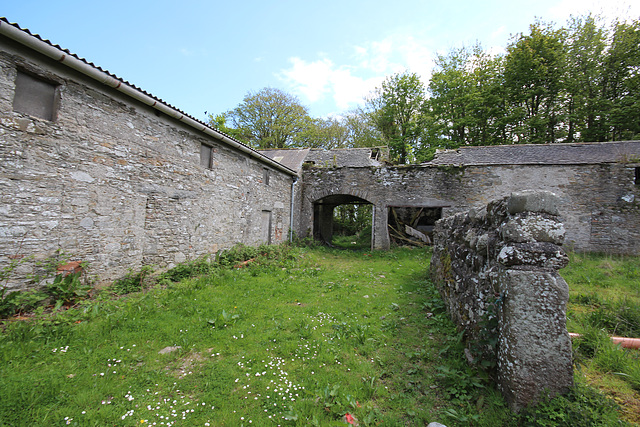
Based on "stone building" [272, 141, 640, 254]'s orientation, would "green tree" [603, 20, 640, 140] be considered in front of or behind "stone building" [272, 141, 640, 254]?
behind

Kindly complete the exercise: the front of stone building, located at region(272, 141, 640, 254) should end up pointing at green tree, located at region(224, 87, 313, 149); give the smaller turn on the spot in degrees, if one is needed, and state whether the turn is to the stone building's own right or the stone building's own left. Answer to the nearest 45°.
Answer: approximately 90° to the stone building's own right

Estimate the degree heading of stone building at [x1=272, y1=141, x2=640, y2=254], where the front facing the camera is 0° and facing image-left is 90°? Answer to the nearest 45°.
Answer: approximately 0°

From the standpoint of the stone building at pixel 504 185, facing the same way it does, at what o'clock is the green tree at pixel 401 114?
The green tree is roughly at 5 o'clock from the stone building.

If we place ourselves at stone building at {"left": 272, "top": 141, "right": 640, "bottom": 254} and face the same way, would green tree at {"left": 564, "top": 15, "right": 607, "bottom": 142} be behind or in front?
behind

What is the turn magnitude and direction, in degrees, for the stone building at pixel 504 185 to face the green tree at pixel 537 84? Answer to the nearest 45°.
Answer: approximately 180°

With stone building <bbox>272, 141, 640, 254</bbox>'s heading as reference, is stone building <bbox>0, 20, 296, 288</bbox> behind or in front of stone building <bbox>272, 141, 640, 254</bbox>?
in front
